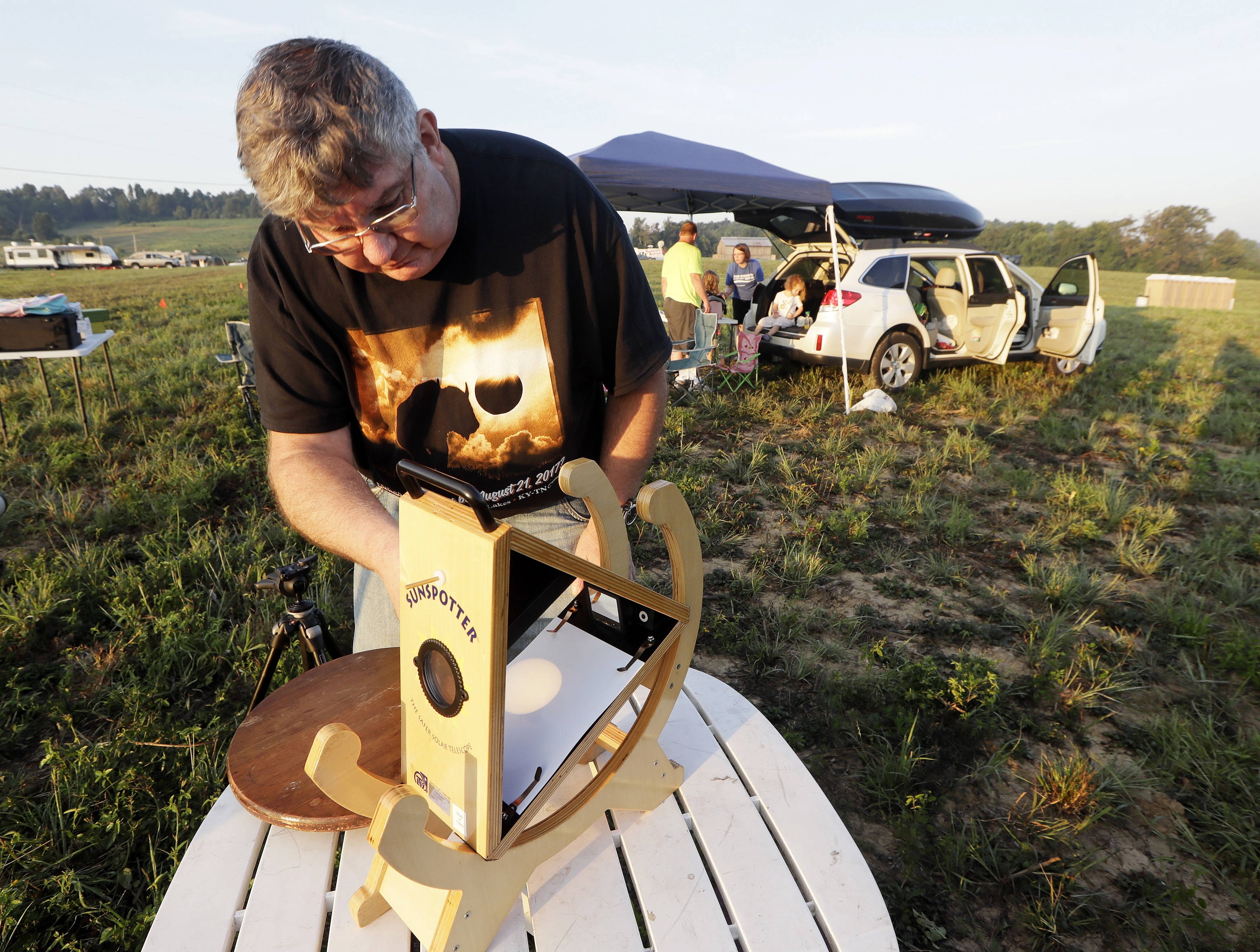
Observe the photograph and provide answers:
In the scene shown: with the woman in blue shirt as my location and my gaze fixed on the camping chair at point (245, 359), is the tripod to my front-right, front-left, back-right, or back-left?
front-left

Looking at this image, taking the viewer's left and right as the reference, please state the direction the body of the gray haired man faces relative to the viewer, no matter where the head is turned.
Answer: facing the viewer

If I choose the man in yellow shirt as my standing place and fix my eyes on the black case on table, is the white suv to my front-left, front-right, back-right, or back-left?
back-left

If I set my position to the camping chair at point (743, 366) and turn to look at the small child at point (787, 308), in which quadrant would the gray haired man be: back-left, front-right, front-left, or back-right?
back-right

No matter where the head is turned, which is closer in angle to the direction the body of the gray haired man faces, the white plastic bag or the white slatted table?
the white slatted table

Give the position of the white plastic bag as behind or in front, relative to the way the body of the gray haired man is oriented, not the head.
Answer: behind

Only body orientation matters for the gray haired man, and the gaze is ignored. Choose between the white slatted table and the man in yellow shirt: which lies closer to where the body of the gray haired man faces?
the white slatted table

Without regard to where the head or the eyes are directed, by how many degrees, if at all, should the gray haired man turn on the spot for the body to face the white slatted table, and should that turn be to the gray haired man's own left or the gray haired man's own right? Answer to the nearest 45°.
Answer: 0° — they already face it

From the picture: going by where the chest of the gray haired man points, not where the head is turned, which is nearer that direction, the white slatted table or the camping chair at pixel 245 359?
the white slatted table

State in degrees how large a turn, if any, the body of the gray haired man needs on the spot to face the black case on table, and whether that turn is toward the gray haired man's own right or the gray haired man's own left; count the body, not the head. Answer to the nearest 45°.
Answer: approximately 135° to the gray haired man's own right

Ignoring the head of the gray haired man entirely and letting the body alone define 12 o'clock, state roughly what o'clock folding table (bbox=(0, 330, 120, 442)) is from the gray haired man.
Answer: The folding table is roughly at 5 o'clock from the gray haired man.

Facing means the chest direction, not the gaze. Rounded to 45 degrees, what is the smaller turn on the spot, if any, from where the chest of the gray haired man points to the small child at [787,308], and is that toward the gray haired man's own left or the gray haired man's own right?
approximately 135° to the gray haired man's own left

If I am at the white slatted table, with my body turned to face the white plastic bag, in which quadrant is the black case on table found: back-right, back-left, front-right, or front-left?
front-left

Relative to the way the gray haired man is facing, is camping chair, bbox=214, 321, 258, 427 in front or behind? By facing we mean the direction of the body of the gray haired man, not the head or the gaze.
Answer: behind
